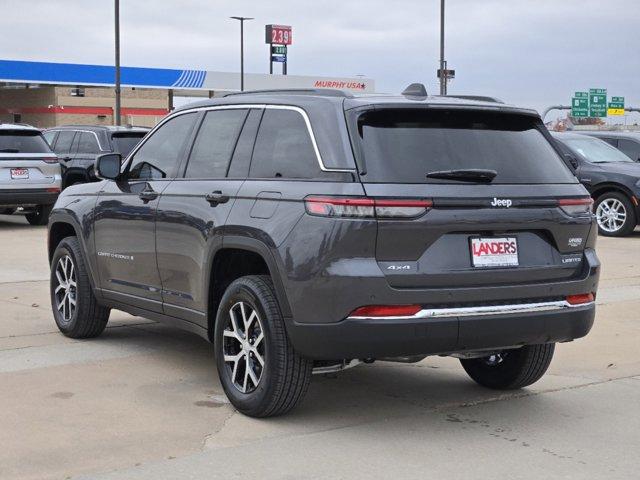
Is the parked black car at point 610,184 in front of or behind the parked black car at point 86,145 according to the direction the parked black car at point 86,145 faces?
behind

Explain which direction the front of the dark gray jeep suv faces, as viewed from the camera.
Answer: facing away from the viewer and to the left of the viewer

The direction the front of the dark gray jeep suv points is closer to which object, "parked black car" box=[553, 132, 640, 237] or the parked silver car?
the parked silver car

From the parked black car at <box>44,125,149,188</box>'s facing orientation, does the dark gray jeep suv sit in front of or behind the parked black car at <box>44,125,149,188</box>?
behind

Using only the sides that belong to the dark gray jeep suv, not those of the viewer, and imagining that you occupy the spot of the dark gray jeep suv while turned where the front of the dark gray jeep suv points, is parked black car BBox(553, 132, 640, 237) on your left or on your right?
on your right

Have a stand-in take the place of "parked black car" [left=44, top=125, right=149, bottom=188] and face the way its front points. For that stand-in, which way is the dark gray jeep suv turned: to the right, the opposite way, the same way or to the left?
the same way

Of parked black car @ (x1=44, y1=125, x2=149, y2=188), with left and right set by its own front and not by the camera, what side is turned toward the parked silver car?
left

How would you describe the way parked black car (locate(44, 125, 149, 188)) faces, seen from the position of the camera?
facing away from the viewer and to the left of the viewer

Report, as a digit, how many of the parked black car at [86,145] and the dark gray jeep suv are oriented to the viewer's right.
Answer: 0

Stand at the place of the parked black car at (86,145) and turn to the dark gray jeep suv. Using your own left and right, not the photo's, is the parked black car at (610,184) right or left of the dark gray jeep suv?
left
